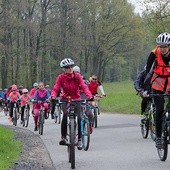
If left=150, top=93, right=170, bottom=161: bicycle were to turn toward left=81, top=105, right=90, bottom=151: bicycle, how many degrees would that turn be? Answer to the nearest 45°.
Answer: approximately 135° to its right

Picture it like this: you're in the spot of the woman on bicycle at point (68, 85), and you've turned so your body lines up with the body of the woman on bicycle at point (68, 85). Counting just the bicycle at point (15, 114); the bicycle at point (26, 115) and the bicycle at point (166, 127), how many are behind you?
2

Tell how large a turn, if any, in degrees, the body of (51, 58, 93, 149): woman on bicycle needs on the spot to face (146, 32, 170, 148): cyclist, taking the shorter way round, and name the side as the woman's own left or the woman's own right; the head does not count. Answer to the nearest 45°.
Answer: approximately 45° to the woman's own left

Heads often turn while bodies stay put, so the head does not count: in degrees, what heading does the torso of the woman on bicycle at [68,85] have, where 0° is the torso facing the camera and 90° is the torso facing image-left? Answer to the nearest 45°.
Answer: approximately 0°

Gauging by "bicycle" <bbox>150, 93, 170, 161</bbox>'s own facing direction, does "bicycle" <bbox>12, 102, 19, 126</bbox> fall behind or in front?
behind

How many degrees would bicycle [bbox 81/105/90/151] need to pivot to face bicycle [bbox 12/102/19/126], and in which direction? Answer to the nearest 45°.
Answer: approximately 180°

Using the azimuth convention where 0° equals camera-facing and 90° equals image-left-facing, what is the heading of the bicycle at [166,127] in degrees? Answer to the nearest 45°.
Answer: approximately 0°
